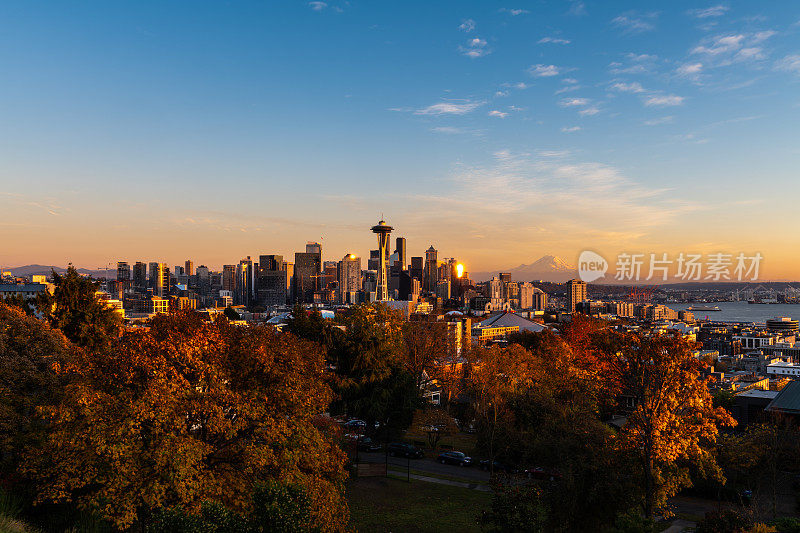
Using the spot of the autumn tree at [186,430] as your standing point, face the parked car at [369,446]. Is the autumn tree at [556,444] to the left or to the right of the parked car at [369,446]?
right
